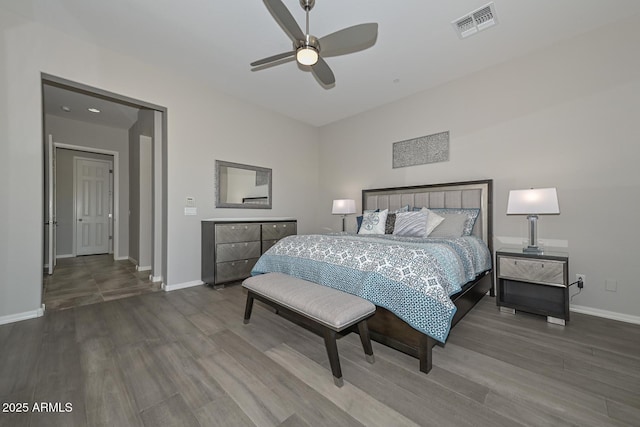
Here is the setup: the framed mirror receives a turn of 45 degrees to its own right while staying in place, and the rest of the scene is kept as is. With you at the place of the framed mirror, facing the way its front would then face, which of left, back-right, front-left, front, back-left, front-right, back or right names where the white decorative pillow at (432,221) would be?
front-left

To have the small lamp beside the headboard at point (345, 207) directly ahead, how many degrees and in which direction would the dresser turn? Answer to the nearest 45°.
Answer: approximately 45° to its left

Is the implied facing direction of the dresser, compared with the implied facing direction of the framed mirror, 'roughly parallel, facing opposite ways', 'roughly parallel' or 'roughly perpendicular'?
roughly parallel

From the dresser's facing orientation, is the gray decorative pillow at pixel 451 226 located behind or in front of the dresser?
in front

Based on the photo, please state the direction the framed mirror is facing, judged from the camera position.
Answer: facing the viewer and to the right of the viewer

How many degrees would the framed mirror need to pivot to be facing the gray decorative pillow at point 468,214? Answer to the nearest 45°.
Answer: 0° — it already faces it

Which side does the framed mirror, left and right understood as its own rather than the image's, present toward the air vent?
front

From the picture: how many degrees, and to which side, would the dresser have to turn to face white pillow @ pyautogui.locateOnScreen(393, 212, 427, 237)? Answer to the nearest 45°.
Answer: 0° — it already faces it

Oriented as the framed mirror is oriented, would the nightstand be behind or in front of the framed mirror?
in front

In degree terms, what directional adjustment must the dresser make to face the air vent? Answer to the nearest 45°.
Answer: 0° — it already faces it

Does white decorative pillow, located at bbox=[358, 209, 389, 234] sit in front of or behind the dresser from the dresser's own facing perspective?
in front

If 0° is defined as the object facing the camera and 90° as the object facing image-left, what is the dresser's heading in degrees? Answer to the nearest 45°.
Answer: approximately 315°

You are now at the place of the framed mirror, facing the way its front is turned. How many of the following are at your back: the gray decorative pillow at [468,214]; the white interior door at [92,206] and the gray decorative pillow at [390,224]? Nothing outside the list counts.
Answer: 1

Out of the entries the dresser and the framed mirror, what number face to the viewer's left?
0

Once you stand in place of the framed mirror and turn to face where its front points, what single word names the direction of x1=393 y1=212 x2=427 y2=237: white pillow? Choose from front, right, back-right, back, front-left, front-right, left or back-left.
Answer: front
